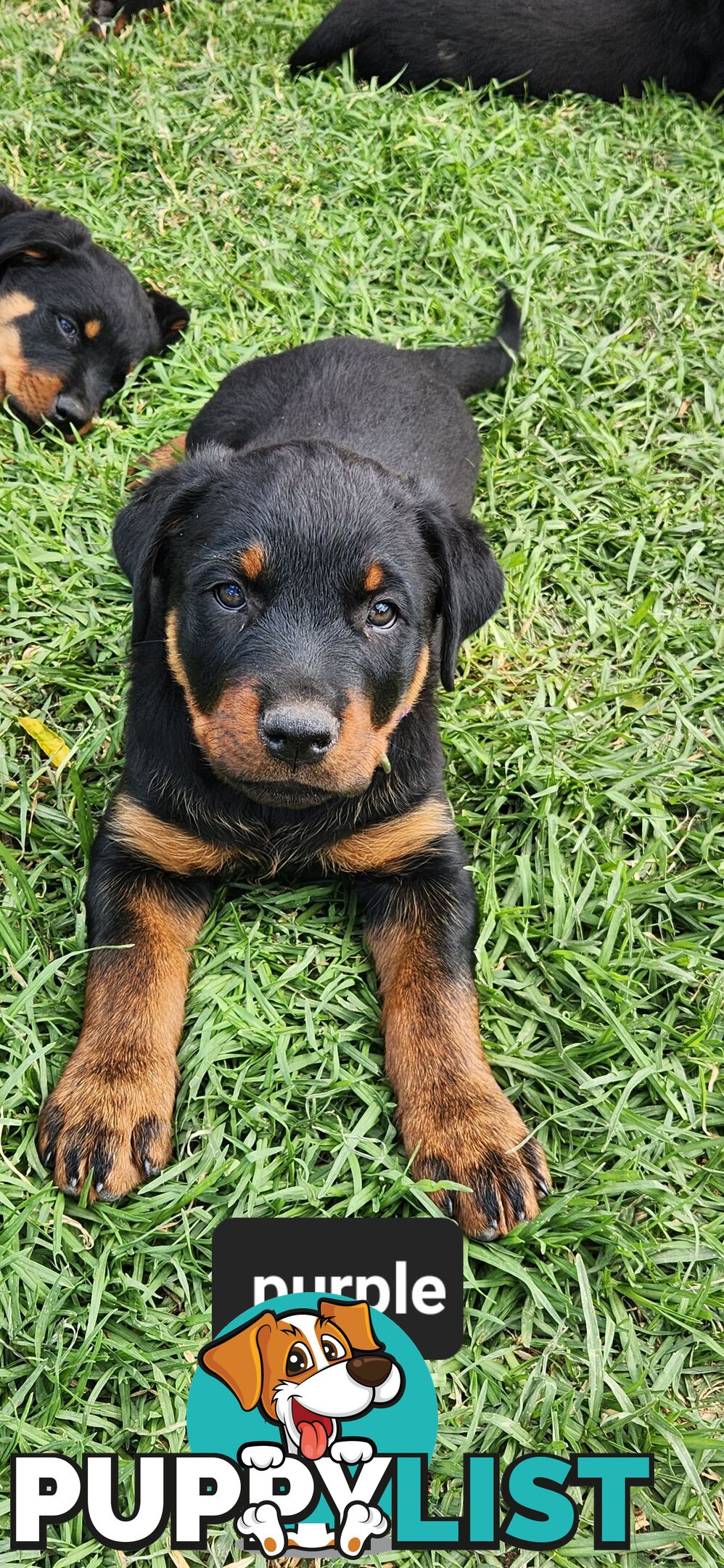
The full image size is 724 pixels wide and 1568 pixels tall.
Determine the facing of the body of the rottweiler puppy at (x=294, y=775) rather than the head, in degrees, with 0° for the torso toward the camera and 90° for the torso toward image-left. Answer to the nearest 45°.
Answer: approximately 0°

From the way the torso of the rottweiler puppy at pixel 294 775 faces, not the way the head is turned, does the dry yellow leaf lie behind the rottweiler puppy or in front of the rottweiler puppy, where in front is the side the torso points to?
behind

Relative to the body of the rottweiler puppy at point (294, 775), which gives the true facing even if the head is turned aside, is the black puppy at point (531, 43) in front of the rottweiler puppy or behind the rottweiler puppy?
behind
